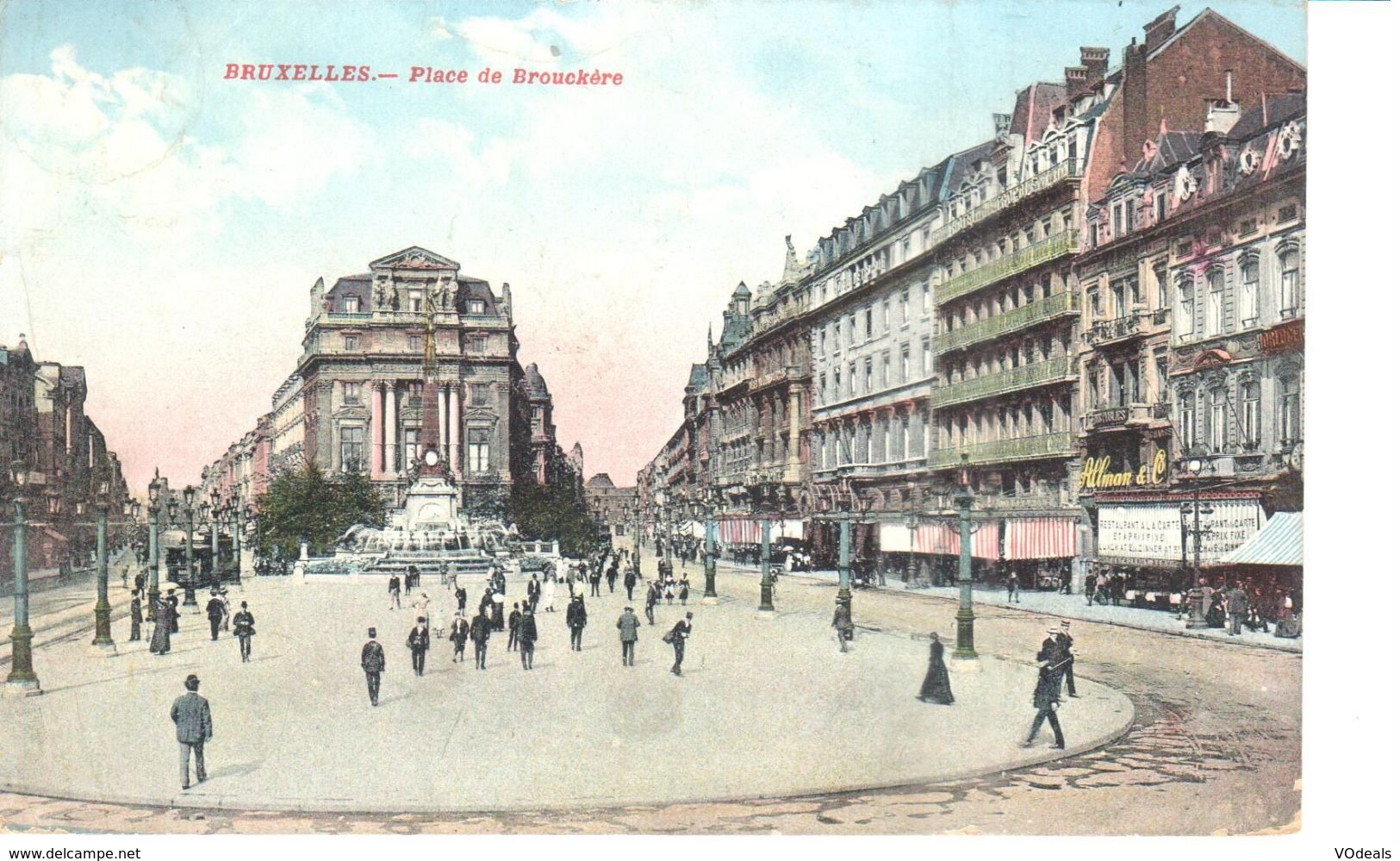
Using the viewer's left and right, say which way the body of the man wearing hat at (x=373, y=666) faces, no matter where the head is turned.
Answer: facing away from the viewer

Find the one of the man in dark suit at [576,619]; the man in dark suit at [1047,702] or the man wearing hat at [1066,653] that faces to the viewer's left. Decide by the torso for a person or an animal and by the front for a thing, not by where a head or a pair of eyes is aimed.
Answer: the man in dark suit at [1047,702]

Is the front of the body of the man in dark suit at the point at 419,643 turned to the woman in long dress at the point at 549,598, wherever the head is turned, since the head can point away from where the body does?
no

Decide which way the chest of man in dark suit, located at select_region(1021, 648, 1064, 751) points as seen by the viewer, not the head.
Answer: to the viewer's left

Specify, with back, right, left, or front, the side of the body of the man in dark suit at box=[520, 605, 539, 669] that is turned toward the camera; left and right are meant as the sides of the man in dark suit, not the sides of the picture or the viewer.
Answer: back

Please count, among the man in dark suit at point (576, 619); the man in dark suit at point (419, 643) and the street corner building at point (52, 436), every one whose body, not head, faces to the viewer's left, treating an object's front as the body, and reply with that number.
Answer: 0

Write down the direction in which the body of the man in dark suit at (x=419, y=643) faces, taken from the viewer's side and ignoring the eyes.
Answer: toward the camera

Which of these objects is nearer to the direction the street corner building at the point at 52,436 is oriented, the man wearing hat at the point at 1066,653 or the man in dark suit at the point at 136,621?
the man wearing hat
